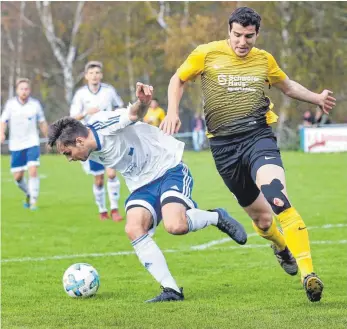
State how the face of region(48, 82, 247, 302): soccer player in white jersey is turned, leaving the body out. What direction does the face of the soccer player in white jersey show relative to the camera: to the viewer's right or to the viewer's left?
to the viewer's left

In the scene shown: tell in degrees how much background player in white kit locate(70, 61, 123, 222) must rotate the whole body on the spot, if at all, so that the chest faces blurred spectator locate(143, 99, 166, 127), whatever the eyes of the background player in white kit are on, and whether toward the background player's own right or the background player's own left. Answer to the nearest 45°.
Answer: approximately 180°

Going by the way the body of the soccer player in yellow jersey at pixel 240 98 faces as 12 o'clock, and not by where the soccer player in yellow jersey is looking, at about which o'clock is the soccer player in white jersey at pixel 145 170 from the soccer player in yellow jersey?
The soccer player in white jersey is roughly at 2 o'clock from the soccer player in yellow jersey.

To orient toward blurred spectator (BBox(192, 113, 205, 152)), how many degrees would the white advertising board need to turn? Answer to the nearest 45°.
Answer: approximately 135° to its right

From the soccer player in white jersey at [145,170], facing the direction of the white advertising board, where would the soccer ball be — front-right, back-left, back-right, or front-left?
back-left

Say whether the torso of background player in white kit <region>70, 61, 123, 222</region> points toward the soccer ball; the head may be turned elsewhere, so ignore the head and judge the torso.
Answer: yes

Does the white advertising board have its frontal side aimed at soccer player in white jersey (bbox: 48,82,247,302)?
yes

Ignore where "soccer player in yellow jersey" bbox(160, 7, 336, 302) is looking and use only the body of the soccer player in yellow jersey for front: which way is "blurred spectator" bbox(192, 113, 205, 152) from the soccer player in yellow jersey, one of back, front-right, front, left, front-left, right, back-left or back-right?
back

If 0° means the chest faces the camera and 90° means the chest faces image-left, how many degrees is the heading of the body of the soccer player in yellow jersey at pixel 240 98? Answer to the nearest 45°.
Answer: approximately 0°

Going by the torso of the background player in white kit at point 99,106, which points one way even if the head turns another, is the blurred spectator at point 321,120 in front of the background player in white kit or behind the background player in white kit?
behind
